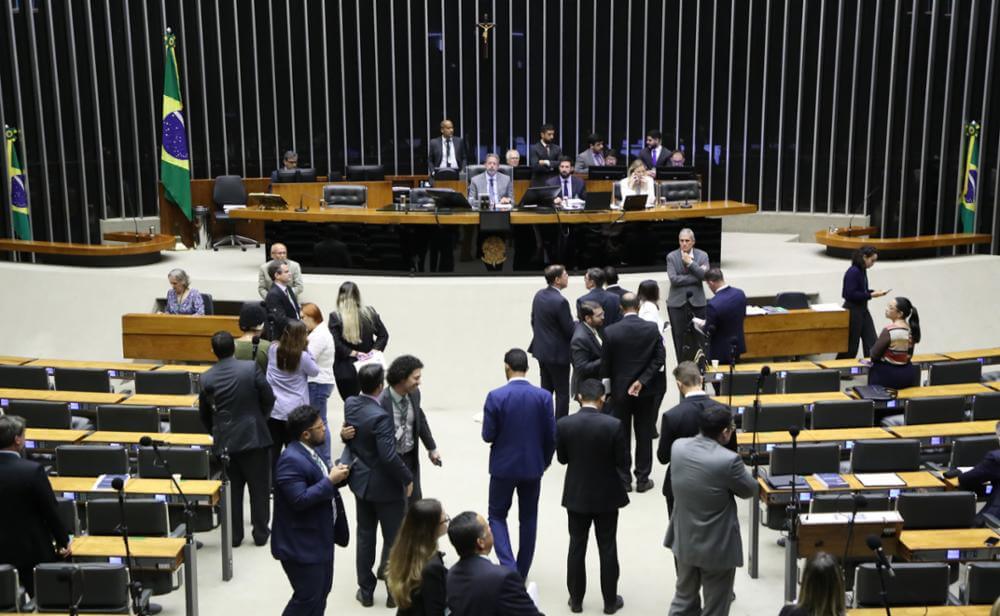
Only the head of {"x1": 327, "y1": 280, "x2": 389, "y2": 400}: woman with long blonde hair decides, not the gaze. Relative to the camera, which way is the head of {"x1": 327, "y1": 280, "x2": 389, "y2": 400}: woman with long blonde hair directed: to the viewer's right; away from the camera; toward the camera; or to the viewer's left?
away from the camera

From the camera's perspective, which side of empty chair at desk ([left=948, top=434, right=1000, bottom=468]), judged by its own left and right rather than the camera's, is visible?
back

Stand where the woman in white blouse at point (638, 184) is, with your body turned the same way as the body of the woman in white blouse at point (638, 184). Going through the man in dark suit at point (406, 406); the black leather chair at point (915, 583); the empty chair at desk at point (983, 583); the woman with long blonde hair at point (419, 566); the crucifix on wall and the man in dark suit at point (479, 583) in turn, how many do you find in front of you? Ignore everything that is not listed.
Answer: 5

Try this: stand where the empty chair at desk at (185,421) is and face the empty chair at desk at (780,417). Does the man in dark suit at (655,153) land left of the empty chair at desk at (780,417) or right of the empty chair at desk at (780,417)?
left

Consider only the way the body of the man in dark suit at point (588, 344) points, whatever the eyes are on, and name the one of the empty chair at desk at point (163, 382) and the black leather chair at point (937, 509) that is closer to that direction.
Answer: the black leather chair

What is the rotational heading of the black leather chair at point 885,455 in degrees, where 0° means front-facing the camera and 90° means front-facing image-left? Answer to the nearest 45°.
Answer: approximately 180°

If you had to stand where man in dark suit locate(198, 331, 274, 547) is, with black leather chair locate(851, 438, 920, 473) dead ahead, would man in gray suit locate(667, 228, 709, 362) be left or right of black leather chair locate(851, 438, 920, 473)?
left

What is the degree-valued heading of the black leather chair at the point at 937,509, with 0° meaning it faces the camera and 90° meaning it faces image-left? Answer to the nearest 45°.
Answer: approximately 180°

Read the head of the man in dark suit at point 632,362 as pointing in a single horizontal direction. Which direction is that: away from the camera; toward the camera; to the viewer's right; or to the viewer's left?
away from the camera

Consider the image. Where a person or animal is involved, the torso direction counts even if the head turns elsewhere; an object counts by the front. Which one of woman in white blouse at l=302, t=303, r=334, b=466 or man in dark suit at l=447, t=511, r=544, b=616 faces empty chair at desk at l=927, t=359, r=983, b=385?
the man in dark suit

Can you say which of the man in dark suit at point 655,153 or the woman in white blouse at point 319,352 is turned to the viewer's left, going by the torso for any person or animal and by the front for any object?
the woman in white blouse

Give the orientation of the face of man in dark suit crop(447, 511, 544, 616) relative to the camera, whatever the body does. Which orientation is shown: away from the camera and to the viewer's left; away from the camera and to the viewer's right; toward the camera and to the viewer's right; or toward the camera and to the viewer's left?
away from the camera and to the viewer's right

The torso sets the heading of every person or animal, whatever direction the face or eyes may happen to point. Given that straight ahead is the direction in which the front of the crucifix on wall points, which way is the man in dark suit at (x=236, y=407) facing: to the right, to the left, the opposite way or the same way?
the opposite way
